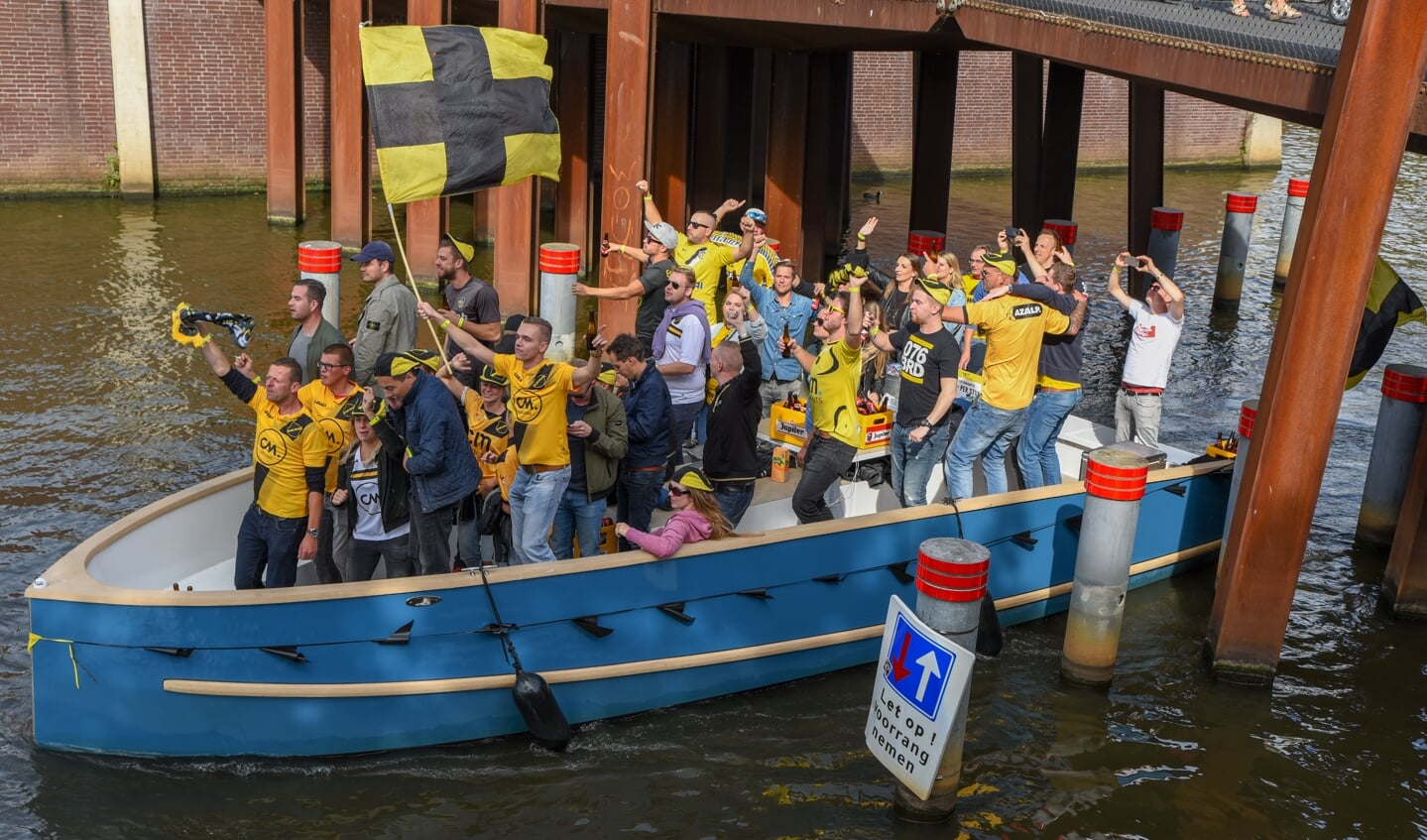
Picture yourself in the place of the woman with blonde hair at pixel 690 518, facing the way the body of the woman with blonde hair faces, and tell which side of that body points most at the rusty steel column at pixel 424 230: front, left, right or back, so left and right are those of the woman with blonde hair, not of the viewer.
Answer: right

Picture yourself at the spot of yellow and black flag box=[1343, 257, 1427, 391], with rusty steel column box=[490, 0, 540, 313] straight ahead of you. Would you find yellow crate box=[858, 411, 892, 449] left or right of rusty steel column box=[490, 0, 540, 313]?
left

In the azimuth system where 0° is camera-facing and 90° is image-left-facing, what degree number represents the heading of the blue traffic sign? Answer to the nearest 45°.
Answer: approximately 45°

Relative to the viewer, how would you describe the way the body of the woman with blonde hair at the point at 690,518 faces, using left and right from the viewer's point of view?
facing to the left of the viewer

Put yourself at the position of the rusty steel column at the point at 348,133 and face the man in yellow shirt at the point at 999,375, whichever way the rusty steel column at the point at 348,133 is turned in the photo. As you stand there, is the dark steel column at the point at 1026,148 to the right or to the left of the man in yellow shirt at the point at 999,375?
left

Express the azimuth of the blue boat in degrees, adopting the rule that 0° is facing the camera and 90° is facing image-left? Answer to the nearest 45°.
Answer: approximately 45°

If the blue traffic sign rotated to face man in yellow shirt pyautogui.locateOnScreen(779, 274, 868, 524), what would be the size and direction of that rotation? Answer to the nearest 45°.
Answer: approximately 135° to its right
